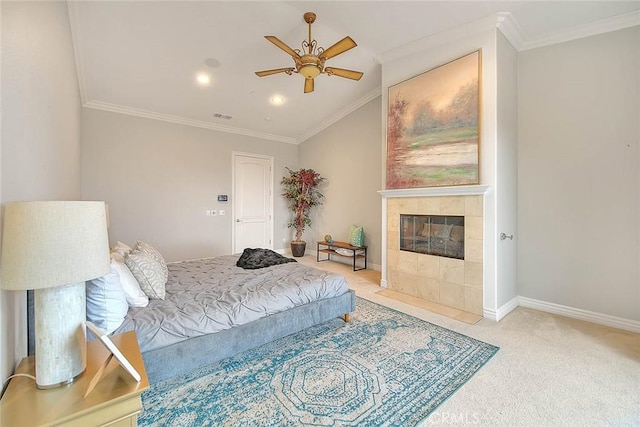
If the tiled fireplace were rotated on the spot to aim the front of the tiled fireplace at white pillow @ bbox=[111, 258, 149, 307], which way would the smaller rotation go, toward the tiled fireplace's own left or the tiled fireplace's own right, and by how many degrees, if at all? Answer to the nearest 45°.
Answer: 0° — it already faces it

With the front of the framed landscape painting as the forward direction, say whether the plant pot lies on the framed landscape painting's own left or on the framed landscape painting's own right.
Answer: on the framed landscape painting's own right

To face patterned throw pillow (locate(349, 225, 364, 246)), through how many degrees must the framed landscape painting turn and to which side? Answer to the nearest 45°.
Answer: approximately 90° to its right

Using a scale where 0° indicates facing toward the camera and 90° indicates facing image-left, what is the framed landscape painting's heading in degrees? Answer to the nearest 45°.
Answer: approximately 45°

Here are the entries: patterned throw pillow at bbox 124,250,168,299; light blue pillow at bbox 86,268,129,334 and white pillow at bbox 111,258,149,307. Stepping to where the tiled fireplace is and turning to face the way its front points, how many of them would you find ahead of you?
3

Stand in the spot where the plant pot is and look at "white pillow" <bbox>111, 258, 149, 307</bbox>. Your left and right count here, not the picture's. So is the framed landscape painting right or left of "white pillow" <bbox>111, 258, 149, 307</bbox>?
left

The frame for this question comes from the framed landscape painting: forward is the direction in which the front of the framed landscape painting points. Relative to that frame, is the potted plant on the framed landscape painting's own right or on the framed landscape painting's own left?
on the framed landscape painting's own right

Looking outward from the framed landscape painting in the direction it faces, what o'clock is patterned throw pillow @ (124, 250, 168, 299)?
The patterned throw pillow is roughly at 12 o'clock from the framed landscape painting.

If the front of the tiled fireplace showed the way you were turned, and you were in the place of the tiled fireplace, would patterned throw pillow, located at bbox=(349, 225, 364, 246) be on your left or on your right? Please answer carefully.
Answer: on your right

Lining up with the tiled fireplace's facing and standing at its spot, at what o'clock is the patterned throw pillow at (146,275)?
The patterned throw pillow is roughly at 12 o'clock from the tiled fireplace.

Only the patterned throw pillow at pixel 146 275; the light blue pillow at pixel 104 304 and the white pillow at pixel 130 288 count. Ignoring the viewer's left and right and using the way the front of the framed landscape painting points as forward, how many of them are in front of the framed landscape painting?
3
